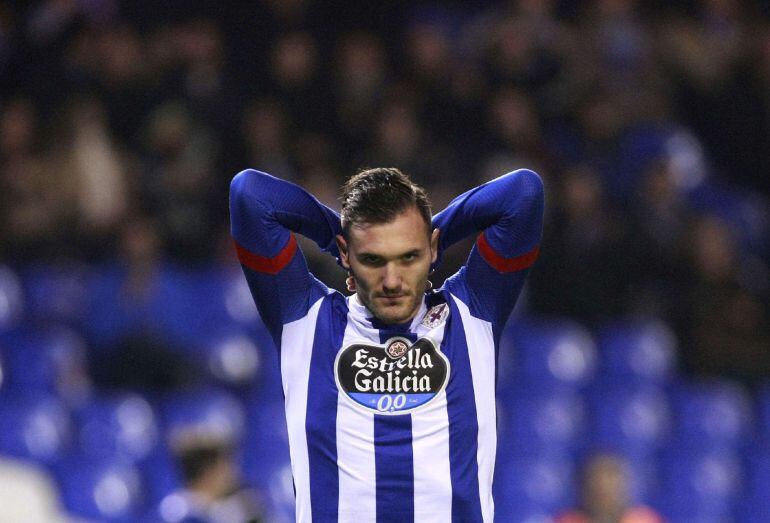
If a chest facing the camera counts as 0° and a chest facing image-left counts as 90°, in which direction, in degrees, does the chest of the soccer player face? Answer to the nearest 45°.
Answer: approximately 0°

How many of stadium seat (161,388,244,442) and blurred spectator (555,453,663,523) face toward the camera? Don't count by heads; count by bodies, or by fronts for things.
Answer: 2

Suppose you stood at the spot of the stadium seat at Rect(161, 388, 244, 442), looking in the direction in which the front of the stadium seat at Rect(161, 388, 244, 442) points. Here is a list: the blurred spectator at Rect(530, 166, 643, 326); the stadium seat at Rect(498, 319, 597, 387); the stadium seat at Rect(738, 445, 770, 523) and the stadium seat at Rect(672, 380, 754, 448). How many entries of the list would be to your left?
4

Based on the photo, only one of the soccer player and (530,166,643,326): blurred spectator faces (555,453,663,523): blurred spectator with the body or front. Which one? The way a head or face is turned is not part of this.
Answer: (530,166,643,326): blurred spectator

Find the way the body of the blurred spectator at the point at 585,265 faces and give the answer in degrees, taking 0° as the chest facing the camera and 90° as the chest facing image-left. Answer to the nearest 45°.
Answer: approximately 0°

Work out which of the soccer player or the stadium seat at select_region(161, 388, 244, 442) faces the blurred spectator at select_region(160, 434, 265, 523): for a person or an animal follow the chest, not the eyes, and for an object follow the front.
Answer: the stadium seat

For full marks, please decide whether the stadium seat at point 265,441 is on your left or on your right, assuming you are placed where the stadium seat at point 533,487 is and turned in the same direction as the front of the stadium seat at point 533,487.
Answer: on your right
